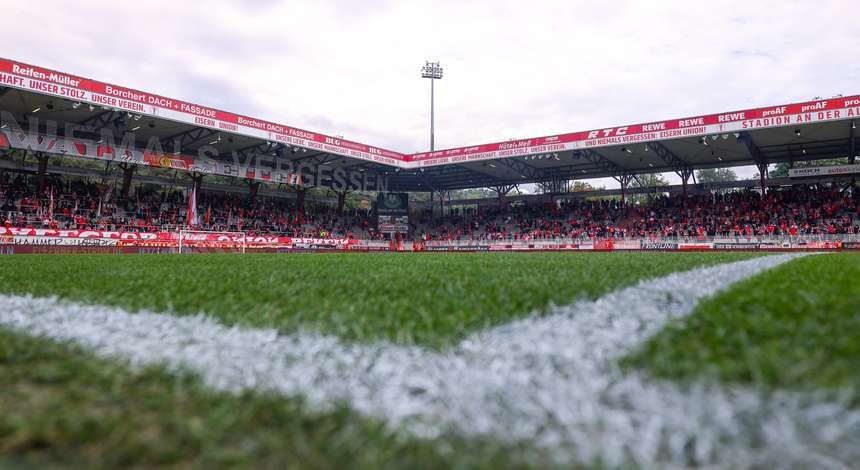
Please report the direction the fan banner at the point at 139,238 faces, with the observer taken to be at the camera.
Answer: facing the viewer and to the right of the viewer

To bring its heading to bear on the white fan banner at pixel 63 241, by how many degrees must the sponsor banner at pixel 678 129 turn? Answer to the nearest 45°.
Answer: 0° — it already faces it

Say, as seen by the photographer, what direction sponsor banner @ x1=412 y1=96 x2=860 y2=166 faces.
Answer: facing the viewer and to the left of the viewer

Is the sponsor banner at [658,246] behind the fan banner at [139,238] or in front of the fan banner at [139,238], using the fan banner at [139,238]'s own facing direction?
in front

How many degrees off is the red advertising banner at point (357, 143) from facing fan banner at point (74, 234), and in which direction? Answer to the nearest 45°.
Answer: approximately 90° to its right

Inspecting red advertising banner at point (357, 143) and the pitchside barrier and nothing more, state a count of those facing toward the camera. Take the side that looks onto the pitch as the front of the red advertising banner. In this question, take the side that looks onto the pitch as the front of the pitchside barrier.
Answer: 2

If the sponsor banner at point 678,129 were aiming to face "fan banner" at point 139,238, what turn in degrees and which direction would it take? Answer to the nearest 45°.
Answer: approximately 45° to its right

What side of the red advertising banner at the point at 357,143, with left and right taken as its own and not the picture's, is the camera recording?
front

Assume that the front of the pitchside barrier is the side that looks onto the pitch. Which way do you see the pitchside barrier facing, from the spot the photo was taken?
facing the viewer
